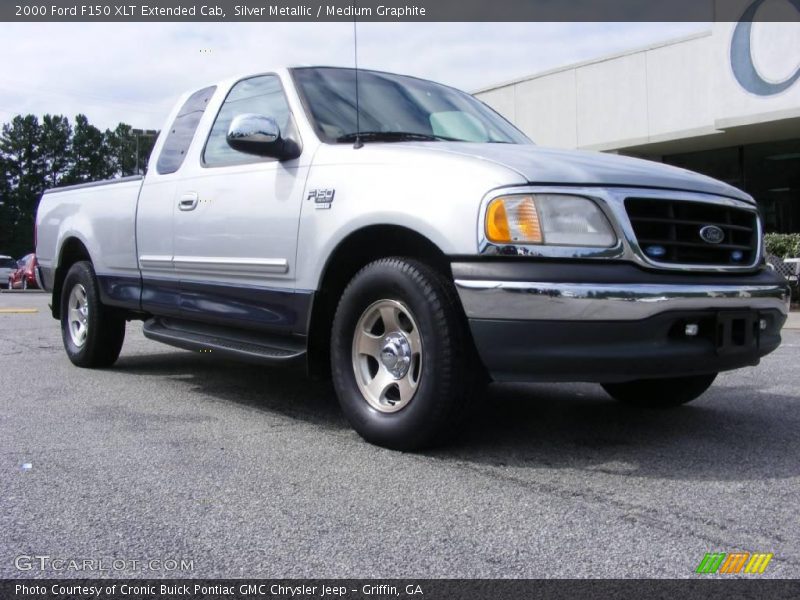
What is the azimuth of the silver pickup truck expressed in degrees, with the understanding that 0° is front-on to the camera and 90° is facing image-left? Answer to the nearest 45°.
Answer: approximately 315°

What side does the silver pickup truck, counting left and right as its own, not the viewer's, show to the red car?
back

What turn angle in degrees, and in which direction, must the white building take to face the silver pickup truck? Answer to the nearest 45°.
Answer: approximately 45° to its left

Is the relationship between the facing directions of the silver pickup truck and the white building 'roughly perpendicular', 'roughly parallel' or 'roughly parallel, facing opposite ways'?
roughly perpendicular

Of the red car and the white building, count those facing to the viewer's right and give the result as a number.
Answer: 0

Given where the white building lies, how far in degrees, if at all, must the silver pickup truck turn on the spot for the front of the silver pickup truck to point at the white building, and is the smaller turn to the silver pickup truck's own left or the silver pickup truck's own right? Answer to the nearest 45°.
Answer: approximately 135° to the silver pickup truck's own left

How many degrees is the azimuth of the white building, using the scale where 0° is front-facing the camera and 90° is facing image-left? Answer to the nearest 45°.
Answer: approximately 45°
